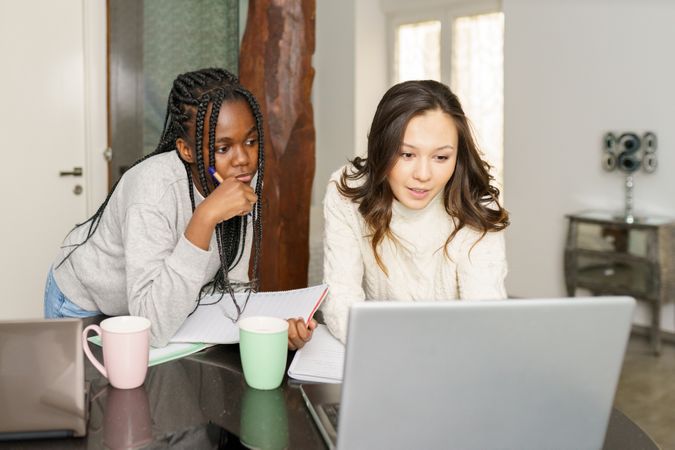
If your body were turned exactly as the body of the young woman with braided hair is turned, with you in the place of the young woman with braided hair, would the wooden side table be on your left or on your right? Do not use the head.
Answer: on your left

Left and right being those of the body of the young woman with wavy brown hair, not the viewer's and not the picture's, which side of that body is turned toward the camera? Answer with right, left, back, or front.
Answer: front

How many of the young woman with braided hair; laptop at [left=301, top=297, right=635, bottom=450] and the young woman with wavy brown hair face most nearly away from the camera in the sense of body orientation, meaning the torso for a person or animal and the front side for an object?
1

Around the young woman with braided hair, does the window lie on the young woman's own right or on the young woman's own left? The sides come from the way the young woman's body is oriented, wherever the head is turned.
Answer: on the young woman's own left

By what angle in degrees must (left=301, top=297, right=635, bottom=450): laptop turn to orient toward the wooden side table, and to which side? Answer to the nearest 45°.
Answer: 0° — it already faces it

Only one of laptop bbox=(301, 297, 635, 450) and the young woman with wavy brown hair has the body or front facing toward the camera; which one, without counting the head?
the young woman with wavy brown hair

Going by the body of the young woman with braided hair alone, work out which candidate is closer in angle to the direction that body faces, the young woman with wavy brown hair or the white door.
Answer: the young woman with wavy brown hair

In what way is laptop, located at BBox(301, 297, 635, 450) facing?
away from the camera

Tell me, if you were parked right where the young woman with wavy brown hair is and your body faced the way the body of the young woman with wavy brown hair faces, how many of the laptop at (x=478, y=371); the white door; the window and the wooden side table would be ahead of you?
1

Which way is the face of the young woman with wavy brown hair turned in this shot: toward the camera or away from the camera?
toward the camera

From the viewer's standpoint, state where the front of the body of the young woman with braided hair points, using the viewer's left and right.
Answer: facing the viewer and to the right of the viewer

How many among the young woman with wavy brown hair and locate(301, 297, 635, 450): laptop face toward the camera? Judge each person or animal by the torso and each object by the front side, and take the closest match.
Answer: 1

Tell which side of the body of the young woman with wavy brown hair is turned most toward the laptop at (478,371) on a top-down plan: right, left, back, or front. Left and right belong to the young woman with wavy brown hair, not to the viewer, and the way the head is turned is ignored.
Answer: front
